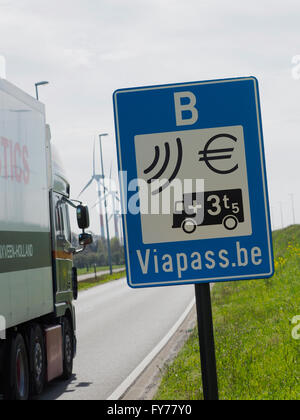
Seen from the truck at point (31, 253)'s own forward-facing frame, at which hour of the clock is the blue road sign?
The blue road sign is roughly at 4 o'clock from the truck.

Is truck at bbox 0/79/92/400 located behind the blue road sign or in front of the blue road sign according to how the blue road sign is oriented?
behind

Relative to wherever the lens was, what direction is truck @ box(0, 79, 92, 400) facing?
facing away from the viewer and to the right of the viewer

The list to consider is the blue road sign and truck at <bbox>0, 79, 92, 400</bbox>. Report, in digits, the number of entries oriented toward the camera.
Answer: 1

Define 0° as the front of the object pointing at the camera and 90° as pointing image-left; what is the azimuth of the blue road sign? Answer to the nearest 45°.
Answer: approximately 0°
